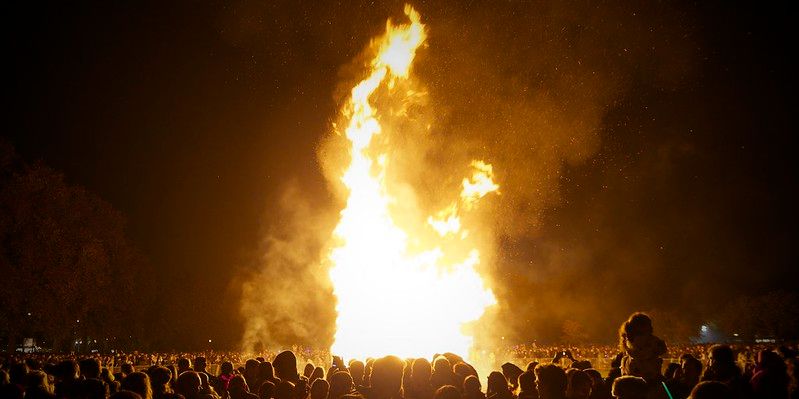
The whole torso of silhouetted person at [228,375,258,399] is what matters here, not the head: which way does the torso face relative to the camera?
away from the camera

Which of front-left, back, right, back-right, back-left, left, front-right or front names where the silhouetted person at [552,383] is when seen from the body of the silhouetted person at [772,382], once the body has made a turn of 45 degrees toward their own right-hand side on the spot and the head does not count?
back-left

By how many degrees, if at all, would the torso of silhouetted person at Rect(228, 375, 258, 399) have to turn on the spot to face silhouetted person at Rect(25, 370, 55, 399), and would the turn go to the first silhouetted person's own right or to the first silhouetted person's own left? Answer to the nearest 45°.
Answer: approximately 135° to the first silhouetted person's own left

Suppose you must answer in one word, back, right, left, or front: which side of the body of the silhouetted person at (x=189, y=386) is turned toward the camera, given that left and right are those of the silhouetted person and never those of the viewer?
back

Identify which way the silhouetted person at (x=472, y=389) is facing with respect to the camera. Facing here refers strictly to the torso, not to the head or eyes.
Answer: away from the camera

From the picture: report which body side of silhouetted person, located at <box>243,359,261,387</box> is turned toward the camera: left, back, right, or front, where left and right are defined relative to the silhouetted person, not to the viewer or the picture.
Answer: back

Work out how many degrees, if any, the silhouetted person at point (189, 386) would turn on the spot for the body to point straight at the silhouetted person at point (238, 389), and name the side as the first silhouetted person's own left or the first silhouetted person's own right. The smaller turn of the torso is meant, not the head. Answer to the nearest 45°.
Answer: approximately 45° to the first silhouetted person's own right

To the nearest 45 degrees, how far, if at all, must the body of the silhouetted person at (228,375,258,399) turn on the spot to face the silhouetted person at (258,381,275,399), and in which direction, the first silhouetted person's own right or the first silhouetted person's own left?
approximately 135° to the first silhouetted person's own right

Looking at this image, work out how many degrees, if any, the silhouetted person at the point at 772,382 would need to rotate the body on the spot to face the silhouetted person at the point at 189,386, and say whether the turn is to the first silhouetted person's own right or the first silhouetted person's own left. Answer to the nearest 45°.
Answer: approximately 90° to the first silhouetted person's own left

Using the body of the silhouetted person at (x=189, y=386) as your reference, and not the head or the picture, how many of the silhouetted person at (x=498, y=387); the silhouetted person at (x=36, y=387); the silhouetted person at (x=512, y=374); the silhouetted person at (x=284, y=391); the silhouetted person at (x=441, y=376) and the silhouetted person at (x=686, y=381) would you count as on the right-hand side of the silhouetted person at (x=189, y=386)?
5

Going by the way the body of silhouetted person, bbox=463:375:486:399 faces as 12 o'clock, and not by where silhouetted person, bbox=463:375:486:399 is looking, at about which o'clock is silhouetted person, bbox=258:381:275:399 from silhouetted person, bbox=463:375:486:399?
silhouetted person, bbox=258:381:275:399 is roughly at 9 o'clock from silhouetted person, bbox=463:375:486:399.

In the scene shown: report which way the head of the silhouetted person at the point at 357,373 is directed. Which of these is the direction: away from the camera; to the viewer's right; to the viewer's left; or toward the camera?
away from the camera

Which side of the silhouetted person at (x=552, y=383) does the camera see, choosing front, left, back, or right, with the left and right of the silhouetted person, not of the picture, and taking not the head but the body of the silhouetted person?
back

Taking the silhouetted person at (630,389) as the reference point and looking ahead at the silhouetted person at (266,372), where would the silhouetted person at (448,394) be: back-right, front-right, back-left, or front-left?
front-left

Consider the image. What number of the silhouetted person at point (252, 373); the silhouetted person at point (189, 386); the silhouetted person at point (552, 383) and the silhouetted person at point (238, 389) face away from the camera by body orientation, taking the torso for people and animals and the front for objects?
4

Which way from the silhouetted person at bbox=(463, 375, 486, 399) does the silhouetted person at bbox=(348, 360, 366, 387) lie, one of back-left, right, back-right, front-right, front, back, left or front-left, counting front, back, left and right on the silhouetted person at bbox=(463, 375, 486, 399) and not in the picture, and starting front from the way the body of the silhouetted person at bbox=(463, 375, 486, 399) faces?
front-left
